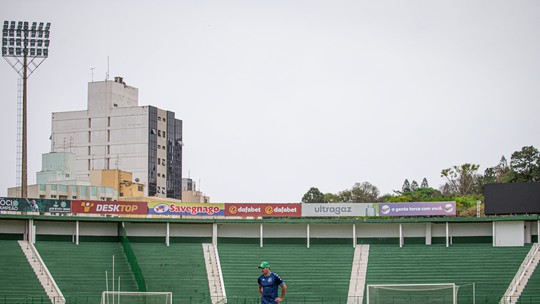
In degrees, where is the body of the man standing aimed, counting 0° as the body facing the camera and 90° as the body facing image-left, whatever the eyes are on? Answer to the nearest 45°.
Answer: approximately 45°
